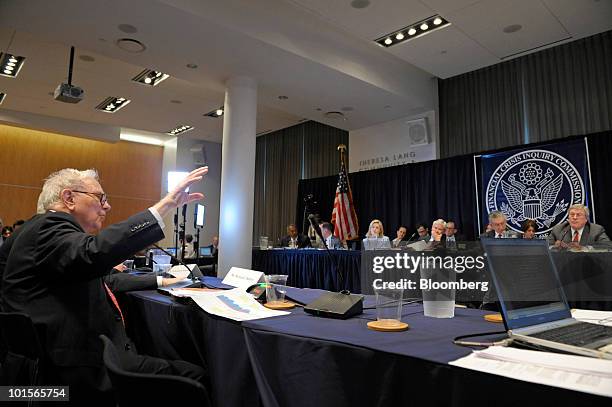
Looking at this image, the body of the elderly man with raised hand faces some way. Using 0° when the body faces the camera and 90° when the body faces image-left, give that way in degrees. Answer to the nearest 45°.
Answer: approximately 270°

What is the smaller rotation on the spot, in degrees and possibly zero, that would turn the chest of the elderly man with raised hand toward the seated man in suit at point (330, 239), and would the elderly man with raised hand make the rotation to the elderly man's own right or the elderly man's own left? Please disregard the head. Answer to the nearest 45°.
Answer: approximately 45° to the elderly man's own left

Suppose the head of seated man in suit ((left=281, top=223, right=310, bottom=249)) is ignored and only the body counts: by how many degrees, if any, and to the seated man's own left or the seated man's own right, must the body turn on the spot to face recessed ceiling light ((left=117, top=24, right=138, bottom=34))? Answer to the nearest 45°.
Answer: approximately 45° to the seated man's own right

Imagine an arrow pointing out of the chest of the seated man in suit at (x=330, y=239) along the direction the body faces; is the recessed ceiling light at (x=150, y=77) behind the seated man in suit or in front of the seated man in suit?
in front

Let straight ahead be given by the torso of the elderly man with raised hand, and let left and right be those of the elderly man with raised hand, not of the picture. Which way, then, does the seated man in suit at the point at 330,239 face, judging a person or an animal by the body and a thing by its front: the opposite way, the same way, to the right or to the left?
the opposite way

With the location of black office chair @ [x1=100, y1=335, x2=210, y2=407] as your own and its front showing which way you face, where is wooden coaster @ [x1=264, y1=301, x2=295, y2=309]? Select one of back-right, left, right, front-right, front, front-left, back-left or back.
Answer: front-left

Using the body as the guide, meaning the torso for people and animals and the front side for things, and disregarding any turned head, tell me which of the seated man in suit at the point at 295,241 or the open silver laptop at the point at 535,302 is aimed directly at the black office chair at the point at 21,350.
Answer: the seated man in suit

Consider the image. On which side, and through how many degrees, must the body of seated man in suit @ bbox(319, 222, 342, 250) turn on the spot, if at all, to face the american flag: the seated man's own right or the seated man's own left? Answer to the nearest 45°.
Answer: approximately 135° to the seated man's own right

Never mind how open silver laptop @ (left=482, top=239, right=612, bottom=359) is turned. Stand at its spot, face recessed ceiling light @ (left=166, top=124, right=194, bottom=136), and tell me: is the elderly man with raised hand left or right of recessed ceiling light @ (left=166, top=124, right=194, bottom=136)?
left

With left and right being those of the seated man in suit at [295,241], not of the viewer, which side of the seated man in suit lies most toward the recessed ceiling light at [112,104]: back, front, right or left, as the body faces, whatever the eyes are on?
right

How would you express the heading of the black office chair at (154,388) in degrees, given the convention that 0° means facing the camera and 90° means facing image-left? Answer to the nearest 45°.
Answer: approximately 270°

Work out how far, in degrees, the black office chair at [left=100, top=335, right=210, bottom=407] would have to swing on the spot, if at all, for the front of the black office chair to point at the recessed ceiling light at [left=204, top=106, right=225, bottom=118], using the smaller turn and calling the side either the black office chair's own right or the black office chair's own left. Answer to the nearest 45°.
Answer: approximately 90° to the black office chair's own left

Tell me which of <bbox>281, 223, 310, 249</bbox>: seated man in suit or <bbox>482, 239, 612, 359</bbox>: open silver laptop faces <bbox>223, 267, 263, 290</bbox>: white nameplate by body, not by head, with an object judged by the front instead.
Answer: the seated man in suit
